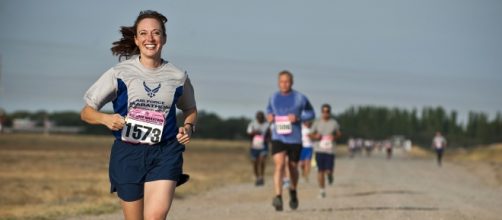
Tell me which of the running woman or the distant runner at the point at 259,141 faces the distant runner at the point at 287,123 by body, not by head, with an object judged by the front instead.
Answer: the distant runner at the point at 259,141

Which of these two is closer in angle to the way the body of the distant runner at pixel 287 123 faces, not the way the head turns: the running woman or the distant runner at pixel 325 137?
the running woman

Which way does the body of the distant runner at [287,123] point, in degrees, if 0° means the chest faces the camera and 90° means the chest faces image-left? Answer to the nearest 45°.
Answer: approximately 0°

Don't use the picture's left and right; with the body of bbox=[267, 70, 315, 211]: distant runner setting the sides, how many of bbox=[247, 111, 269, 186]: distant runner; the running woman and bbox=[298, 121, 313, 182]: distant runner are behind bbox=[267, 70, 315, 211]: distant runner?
2

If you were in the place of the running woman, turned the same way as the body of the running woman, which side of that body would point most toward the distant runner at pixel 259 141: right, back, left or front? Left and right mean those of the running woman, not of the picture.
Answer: back

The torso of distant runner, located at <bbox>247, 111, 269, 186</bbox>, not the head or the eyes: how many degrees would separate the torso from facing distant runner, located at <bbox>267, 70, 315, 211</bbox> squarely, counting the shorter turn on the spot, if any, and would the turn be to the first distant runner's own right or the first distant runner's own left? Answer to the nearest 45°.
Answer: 0° — they already face them

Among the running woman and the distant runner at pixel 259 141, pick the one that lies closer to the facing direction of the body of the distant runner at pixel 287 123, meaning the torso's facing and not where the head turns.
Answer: the running woman

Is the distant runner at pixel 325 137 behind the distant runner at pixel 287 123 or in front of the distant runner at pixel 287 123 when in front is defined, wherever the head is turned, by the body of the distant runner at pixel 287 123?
behind

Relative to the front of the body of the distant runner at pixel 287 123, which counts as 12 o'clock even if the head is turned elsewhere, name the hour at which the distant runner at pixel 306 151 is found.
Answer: the distant runner at pixel 306 151 is roughly at 6 o'clock from the distant runner at pixel 287 123.

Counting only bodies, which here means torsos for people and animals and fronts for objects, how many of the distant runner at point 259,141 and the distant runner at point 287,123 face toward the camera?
2

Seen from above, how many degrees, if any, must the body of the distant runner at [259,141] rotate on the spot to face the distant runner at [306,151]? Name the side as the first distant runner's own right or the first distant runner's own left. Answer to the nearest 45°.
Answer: approximately 90° to the first distant runner's own left
